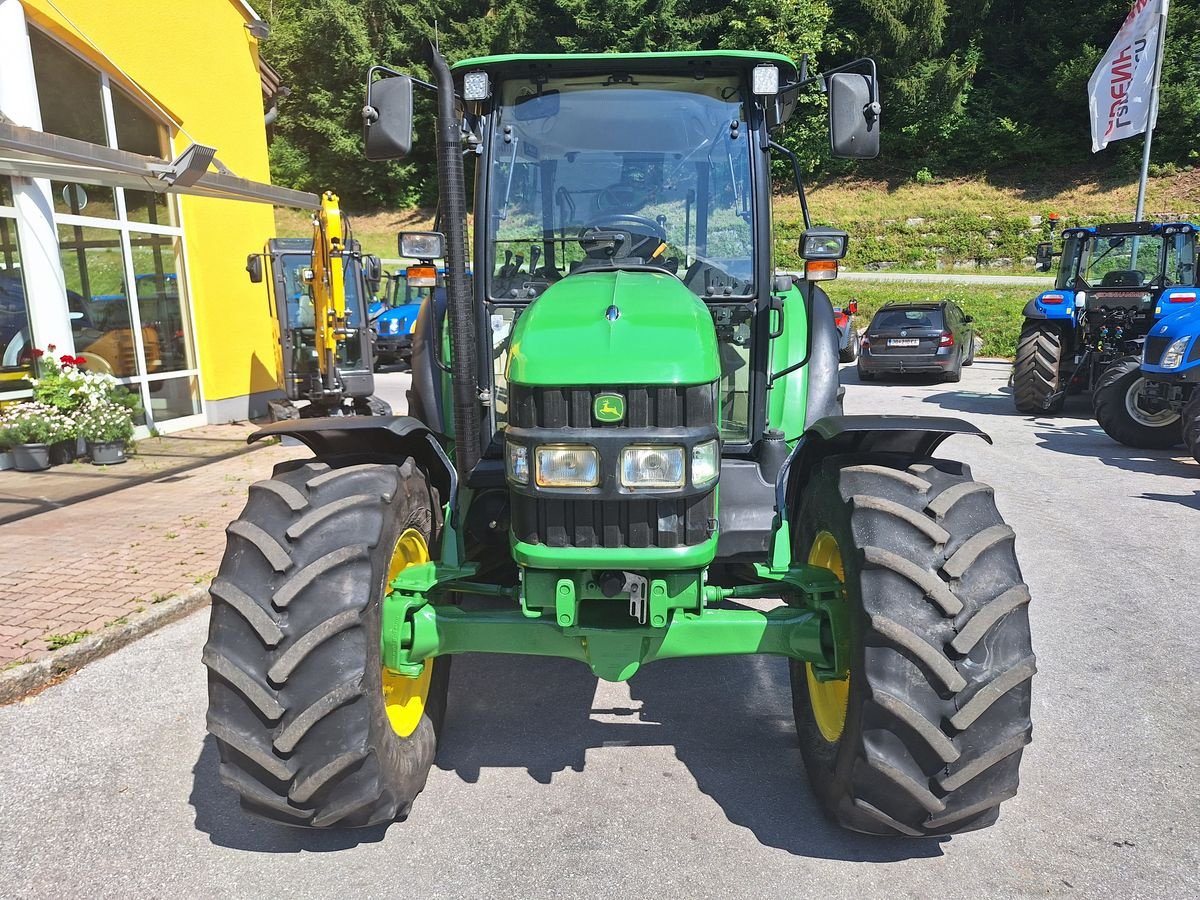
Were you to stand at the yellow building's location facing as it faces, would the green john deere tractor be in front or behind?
in front

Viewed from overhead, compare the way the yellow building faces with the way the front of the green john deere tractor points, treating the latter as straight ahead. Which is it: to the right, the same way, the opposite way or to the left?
to the left

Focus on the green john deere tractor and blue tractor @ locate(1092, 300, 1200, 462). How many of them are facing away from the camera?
0

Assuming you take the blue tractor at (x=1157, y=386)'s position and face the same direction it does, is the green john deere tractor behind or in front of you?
in front

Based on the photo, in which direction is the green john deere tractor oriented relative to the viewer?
toward the camera

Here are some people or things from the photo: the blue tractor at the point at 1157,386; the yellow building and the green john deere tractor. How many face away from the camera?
0

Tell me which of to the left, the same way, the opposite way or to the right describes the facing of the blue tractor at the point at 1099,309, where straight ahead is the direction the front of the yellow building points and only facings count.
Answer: to the left

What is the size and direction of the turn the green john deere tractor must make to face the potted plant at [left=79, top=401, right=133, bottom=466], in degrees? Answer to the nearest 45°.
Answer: approximately 135° to its right

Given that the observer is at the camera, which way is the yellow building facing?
facing the viewer and to the right of the viewer

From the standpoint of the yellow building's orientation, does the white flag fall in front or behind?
in front

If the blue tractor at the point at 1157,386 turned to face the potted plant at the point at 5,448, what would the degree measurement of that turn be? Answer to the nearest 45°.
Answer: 0° — it already faces it
